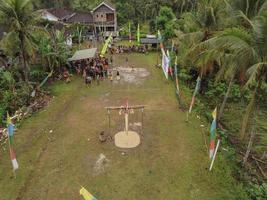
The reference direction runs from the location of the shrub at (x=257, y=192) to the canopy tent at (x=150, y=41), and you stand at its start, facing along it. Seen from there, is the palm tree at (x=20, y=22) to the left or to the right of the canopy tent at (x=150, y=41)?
left

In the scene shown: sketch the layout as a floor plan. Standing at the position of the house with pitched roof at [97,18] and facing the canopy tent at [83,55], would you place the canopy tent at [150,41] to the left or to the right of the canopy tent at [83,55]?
left

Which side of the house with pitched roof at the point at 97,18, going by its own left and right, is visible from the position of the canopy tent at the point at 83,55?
front

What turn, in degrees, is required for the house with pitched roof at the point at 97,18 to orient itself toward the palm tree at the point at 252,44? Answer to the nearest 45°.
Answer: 0° — it already faces it

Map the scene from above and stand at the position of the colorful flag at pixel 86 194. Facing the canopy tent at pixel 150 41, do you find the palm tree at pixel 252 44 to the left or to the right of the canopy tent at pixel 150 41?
right

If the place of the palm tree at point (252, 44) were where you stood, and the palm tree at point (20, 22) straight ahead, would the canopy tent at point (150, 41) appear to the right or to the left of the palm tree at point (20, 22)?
right

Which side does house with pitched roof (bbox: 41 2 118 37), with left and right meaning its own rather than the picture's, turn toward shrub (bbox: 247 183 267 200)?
front

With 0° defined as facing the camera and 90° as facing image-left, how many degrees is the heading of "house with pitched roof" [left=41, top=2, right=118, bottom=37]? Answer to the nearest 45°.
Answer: approximately 0°

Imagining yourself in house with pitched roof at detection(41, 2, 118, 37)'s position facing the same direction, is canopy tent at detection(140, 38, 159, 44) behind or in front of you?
in front
